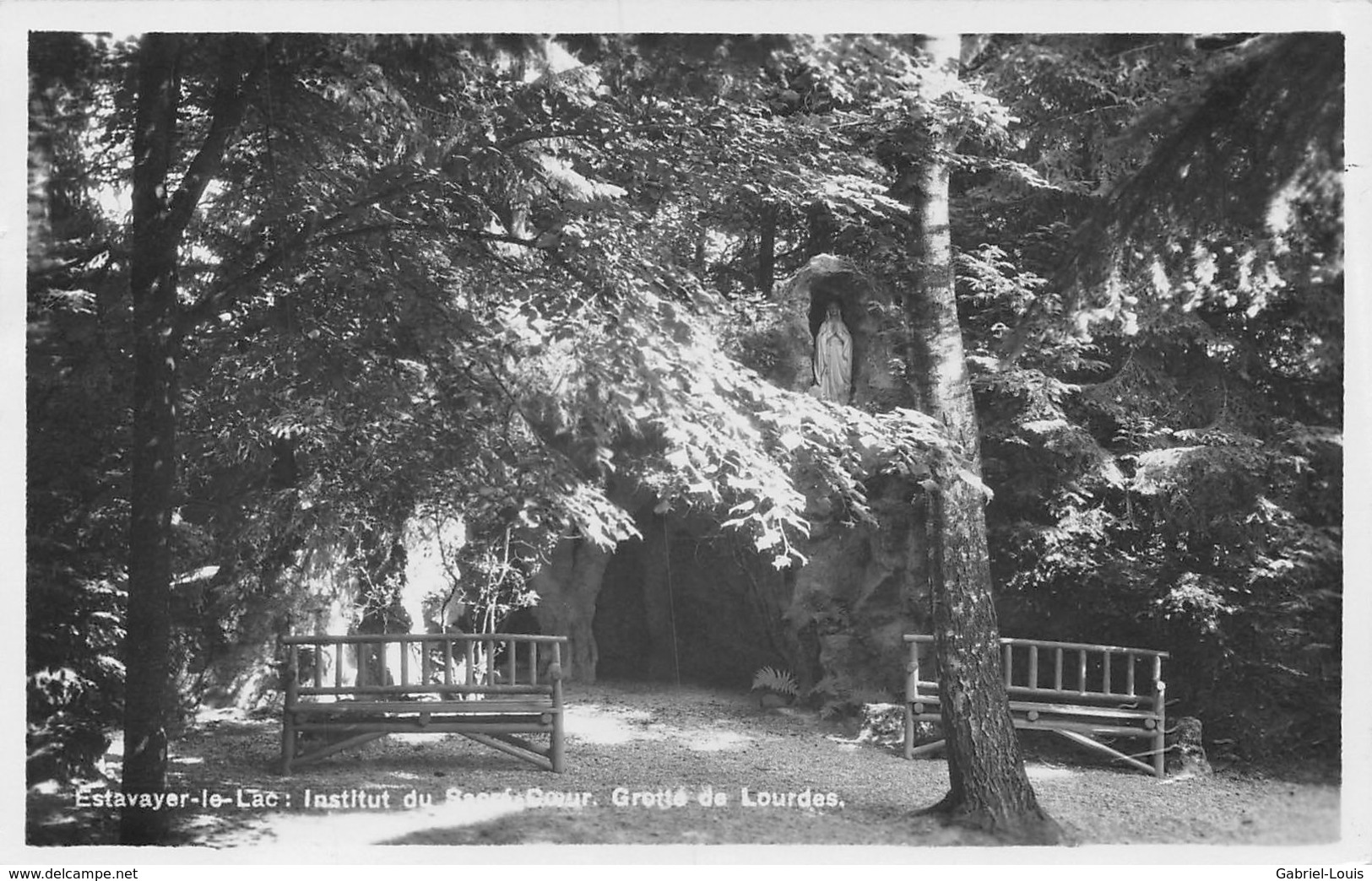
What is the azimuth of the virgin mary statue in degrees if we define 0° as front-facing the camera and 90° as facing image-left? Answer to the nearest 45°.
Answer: approximately 0°
